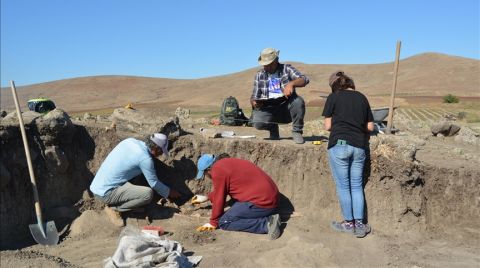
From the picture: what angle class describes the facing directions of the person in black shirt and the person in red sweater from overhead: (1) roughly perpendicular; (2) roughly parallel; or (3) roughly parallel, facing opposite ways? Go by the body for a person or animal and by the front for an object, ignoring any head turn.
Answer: roughly perpendicular

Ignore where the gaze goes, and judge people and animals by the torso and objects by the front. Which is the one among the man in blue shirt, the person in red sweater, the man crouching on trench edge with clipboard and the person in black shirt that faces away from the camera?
the person in black shirt

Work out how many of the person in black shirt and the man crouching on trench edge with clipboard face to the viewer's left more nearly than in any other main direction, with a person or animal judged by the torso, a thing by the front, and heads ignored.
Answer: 0

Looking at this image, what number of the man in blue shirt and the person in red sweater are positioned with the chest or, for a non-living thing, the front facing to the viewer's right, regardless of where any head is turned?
1

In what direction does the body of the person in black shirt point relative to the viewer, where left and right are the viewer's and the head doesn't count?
facing away from the viewer

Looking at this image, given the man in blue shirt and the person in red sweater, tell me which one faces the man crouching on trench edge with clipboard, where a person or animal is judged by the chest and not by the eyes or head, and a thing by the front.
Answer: the man in blue shirt

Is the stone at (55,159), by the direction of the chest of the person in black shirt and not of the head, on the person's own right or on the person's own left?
on the person's own left

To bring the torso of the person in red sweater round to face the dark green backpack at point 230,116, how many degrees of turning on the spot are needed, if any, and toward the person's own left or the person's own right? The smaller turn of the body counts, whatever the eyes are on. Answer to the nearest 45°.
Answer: approximately 90° to the person's own right

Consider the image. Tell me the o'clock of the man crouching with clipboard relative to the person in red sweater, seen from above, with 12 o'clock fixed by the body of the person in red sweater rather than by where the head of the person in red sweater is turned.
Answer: The man crouching with clipboard is roughly at 4 o'clock from the person in red sweater.

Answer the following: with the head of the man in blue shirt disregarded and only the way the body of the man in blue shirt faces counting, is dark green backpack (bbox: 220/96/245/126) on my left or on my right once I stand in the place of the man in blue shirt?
on my left

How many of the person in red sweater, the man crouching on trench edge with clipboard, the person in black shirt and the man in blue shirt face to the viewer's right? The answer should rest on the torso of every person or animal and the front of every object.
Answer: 1

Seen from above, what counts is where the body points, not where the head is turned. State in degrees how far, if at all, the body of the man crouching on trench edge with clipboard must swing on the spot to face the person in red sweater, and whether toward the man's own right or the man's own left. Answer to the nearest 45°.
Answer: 0° — they already face them

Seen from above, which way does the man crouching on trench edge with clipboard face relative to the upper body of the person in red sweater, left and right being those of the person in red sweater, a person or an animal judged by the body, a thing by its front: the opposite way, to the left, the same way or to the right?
to the left

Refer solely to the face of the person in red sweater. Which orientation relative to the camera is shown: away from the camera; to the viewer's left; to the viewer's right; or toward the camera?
to the viewer's left

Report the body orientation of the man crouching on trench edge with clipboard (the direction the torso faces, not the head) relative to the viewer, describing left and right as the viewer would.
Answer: facing the viewer

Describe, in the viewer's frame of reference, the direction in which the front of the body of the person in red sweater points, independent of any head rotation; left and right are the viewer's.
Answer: facing to the left of the viewer

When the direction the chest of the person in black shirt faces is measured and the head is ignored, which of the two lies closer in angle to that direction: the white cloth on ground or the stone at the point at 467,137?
the stone

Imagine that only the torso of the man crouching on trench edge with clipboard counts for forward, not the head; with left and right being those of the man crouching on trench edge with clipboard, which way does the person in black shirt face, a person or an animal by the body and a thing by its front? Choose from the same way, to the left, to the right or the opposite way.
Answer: the opposite way
